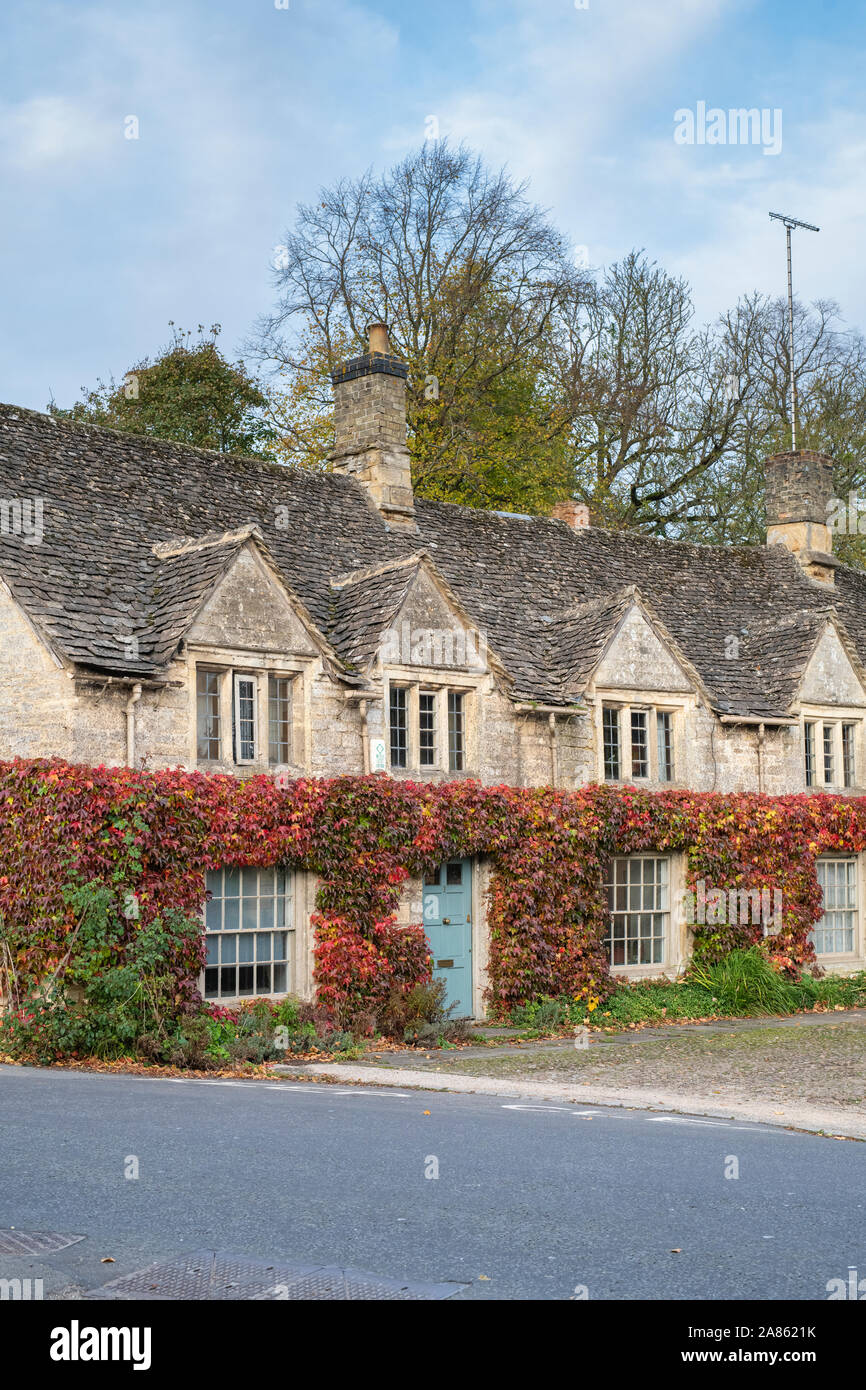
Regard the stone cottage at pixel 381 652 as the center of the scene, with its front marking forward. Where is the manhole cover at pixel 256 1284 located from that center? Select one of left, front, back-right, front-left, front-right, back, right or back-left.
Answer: front-right

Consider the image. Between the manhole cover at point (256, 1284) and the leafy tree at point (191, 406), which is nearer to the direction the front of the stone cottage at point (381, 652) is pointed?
the manhole cover

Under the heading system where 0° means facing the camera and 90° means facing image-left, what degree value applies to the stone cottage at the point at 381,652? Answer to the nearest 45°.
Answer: approximately 315°

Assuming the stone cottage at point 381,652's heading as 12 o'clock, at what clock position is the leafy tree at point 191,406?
The leafy tree is roughly at 7 o'clock from the stone cottage.

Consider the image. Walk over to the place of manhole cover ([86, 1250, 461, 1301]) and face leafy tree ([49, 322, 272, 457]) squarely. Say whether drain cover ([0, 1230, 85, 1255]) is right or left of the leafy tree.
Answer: left

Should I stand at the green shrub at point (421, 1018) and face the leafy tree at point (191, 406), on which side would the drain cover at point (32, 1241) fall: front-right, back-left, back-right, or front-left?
back-left

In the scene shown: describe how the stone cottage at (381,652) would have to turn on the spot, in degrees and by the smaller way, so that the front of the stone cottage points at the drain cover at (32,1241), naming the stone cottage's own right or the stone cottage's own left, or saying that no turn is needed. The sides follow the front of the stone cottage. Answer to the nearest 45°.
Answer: approximately 45° to the stone cottage's own right
